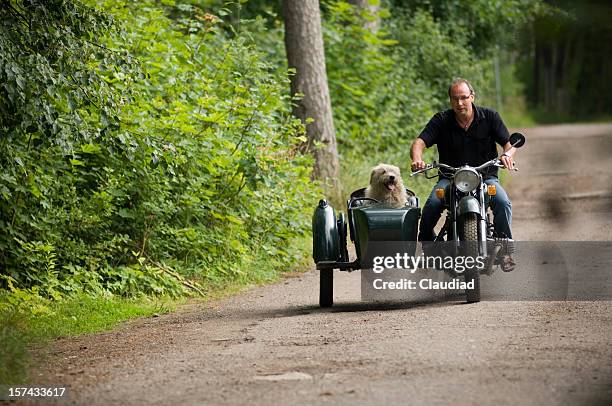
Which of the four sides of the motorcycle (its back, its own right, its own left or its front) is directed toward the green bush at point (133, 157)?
right

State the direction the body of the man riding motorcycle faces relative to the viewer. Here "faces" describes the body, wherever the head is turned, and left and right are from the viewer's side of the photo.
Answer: facing the viewer

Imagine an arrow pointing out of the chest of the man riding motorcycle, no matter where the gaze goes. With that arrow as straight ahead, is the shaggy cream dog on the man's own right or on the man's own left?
on the man's own right

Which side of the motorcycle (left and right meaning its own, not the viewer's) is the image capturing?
front
